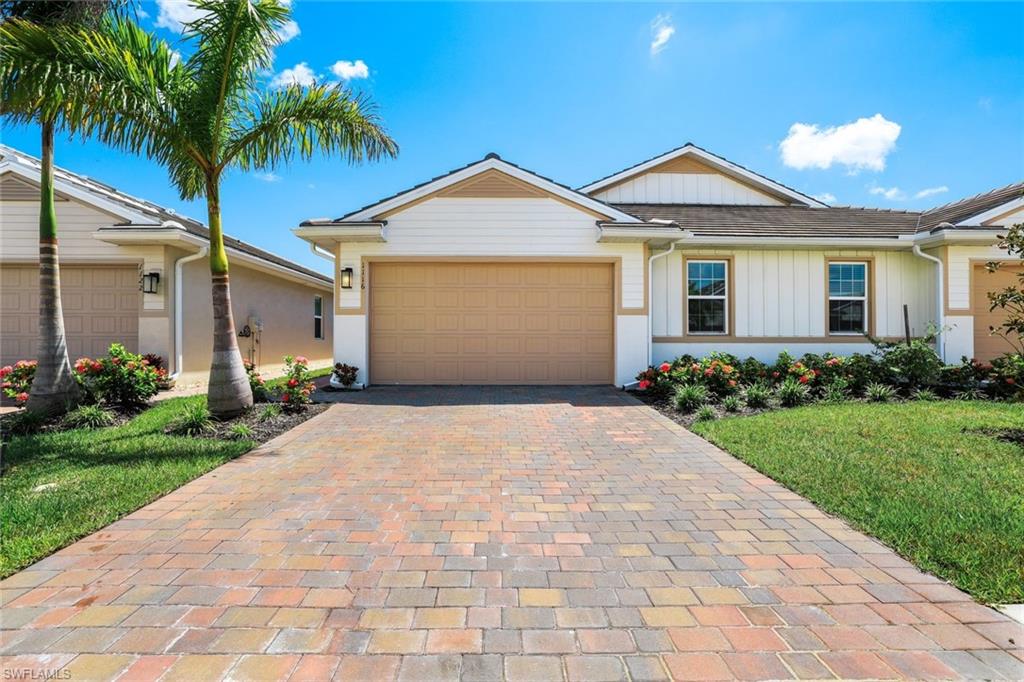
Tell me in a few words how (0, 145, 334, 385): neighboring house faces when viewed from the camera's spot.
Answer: facing the viewer

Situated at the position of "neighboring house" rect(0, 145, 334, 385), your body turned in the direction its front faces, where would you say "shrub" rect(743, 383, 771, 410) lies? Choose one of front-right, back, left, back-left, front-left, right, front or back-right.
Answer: front-left

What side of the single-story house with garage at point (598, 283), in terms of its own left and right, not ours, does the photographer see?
front

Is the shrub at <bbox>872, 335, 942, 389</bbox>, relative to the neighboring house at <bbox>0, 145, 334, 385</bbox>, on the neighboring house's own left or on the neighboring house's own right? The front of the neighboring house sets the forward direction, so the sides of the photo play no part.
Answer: on the neighboring house's own left

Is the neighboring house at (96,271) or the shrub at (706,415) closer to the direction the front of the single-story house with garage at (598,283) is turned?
the shrub

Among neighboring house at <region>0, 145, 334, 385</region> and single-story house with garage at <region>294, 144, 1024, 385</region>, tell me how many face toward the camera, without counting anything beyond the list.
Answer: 2

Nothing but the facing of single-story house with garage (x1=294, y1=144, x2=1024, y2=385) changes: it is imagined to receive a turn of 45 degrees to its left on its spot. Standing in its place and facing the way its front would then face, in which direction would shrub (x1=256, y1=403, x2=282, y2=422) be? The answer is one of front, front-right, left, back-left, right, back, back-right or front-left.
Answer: right

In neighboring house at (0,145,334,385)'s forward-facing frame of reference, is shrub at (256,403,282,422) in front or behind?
in front

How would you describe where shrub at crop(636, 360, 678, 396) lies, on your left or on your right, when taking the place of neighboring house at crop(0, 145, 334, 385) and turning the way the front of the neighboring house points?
on your left

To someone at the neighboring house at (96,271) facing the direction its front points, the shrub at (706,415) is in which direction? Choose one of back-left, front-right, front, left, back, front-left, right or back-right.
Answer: front-left
